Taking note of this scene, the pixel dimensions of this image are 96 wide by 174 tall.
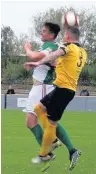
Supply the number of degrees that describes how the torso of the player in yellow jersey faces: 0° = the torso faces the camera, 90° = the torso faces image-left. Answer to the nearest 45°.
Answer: approximately 135°

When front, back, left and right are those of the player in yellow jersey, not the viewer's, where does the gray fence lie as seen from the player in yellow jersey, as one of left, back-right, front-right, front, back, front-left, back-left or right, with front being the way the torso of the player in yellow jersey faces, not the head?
front-right

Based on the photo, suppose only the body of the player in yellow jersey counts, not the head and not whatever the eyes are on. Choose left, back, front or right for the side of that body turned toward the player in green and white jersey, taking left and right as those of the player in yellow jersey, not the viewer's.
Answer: front
